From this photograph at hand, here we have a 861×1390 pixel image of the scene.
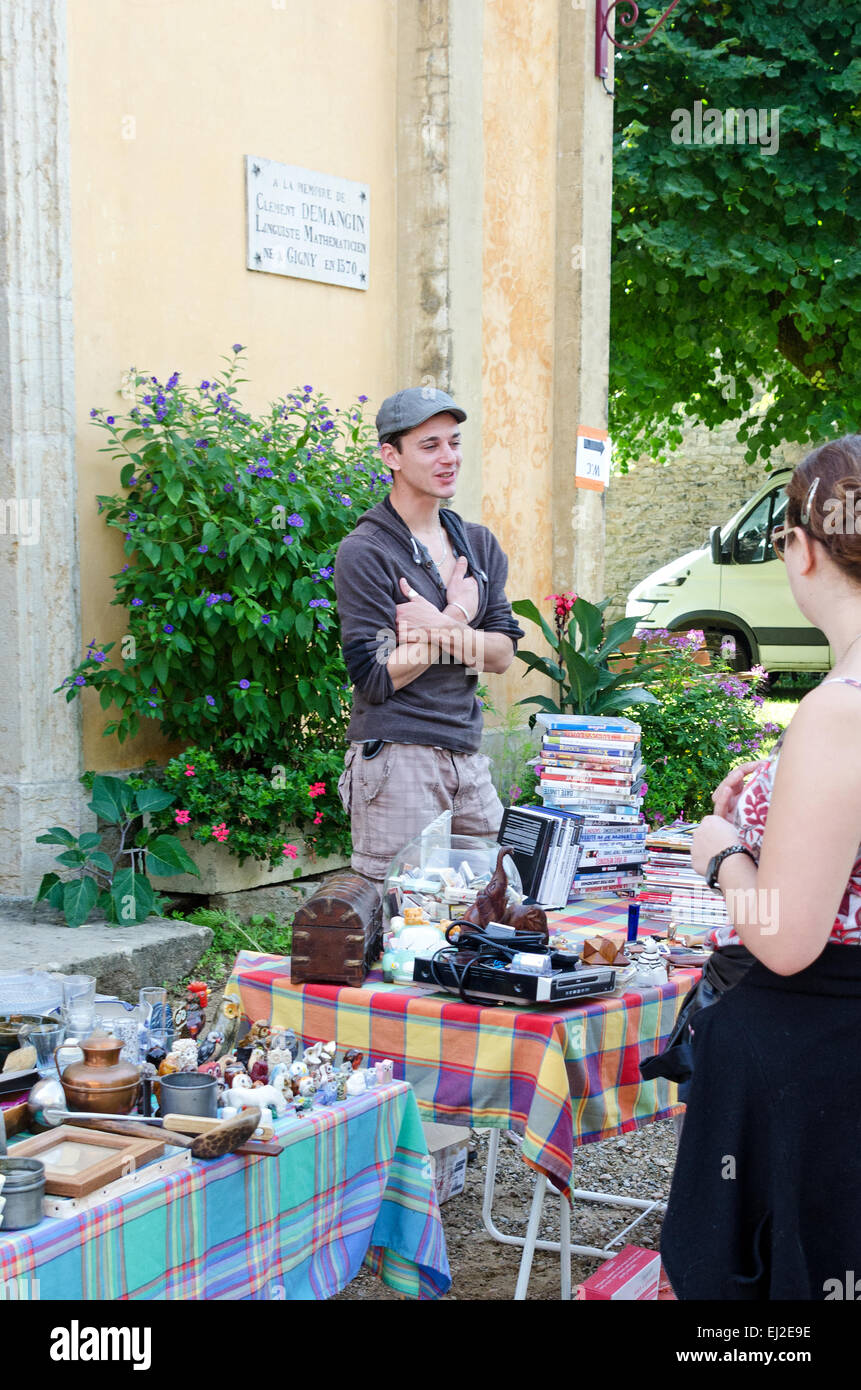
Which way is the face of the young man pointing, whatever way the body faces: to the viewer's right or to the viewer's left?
to the viewer's right

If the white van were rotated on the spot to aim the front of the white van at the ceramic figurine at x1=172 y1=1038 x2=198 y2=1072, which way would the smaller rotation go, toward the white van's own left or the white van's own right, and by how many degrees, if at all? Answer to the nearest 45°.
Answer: approximately 90° to the white van's own left

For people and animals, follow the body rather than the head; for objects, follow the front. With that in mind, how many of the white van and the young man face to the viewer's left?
1

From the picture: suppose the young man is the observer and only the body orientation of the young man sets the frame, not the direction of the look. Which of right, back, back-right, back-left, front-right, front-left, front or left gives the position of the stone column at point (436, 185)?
back-left

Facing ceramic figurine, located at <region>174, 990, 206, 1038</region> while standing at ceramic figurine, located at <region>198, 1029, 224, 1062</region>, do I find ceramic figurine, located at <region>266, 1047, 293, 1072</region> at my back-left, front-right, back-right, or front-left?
back-right

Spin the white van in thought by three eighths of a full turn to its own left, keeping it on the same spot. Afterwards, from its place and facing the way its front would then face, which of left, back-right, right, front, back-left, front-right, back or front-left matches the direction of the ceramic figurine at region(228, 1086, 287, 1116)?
front-right

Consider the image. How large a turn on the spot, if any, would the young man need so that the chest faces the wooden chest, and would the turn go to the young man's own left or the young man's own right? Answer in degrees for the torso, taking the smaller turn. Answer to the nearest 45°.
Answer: approximately 45° to the young man's own right

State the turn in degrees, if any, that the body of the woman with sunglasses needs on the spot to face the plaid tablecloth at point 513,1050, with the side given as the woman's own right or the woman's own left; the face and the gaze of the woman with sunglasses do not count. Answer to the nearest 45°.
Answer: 0° — they already face it

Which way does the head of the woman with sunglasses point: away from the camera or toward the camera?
away from the camera

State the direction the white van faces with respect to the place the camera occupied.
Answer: facing to the left of the viewer

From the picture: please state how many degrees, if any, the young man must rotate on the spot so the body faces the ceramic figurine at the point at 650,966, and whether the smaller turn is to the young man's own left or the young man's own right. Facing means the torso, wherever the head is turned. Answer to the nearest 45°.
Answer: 0° — they already face it

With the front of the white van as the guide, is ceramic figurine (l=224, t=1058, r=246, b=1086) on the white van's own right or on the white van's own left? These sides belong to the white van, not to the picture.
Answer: on the white van's own left

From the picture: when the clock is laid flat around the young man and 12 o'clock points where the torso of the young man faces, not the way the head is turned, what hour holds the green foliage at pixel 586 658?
The green foliage is roughly at 8 o'clock from the young man.
